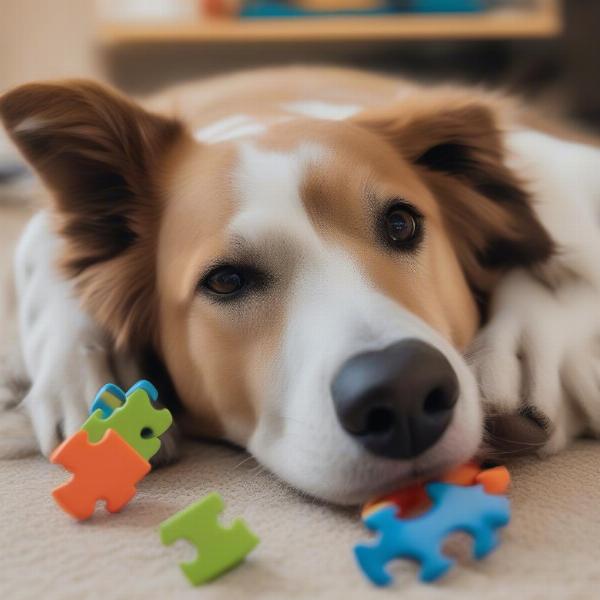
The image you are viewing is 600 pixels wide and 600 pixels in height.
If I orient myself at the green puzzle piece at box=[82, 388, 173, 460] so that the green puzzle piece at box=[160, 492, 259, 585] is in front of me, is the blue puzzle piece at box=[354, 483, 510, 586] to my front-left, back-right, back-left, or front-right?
front-left

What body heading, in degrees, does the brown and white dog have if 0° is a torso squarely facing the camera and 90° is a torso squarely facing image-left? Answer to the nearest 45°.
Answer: approximately 0°

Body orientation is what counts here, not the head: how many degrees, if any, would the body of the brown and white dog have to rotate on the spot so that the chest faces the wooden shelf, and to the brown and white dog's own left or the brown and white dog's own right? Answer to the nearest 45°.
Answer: approximately 180°

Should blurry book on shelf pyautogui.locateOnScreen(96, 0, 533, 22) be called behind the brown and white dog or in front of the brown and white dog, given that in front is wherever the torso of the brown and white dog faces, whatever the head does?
behind
